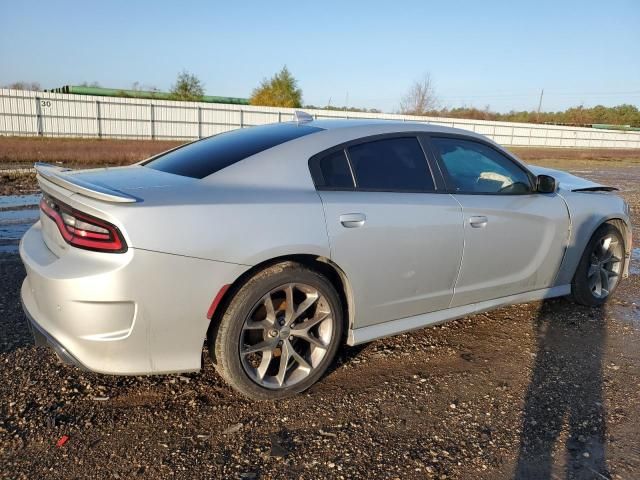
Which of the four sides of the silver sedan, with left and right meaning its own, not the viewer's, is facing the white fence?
left

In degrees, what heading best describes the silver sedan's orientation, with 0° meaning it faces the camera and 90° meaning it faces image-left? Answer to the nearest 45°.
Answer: approximately 225°
